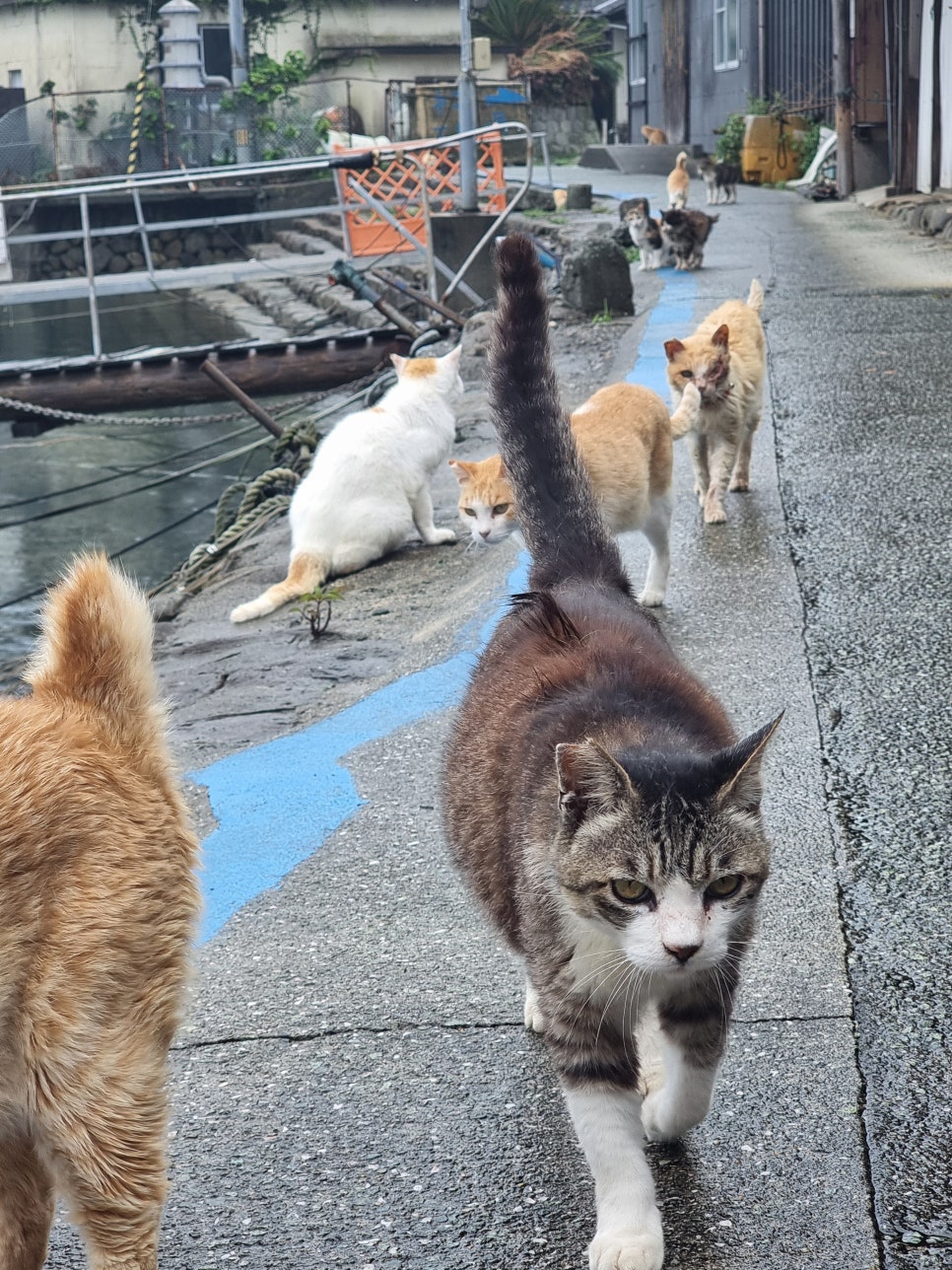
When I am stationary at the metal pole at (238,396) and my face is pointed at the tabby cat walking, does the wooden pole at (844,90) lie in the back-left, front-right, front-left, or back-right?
back-left

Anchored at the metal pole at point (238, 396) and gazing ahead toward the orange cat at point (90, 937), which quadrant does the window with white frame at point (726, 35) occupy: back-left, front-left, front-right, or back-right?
back-left

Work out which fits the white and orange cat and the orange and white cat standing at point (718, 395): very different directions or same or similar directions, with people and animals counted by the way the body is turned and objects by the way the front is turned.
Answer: very different directions

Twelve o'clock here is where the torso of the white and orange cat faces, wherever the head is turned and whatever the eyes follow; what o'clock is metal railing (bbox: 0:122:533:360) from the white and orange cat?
The metal railing is roughly at 10 o'clock from the white and orange cat.

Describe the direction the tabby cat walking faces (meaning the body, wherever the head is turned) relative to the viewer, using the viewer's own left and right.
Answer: facing the viewer

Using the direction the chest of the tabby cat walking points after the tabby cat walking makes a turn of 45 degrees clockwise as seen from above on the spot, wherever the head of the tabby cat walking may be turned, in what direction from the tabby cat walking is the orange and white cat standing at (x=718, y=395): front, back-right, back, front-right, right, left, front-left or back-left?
back-right

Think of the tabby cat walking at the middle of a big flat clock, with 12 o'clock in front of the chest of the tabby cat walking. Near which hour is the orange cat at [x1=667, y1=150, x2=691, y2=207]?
The orange cat is roughly at 6 o'clock from the tabby cat walking.

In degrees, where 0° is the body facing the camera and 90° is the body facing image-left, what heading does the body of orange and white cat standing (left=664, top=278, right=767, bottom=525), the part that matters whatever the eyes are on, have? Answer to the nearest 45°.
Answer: approximately 45°

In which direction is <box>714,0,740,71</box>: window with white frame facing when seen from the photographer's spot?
facing the viewer and to the left of the viewer

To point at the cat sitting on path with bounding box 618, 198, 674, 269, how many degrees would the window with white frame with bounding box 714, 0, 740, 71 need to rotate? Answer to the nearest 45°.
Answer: approximately 45° to its left

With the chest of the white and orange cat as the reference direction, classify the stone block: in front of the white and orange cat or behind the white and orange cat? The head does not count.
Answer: in front

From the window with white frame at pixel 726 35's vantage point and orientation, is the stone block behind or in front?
in front

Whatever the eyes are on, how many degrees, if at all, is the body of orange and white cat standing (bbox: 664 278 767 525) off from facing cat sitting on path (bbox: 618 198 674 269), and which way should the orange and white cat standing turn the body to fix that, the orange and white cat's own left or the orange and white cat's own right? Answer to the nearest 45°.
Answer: approximately 135° to the orange and white cat's own right
